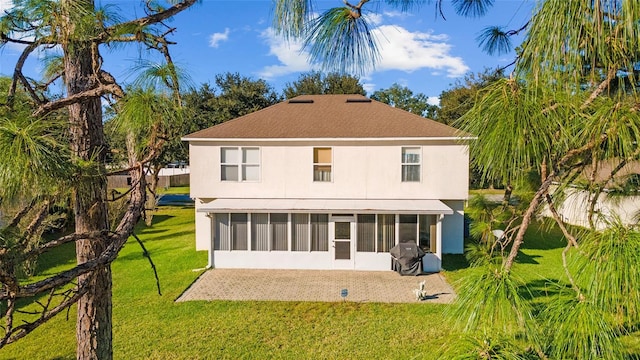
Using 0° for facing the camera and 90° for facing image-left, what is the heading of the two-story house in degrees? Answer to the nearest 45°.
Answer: approximately 180°
